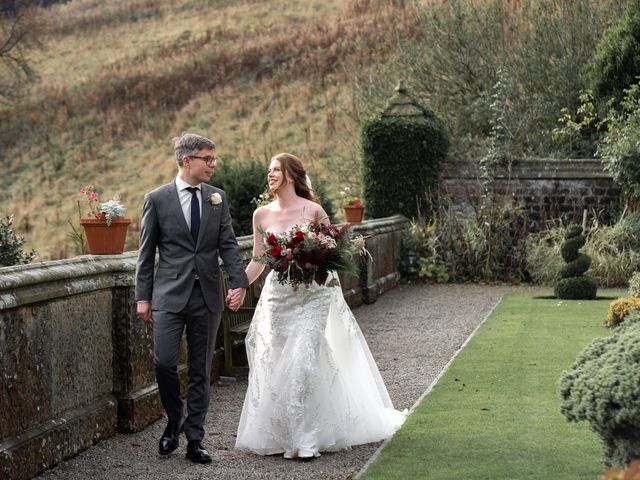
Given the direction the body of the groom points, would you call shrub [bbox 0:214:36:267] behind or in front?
behind

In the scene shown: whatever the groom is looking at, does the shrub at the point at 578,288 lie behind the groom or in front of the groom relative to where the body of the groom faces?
behind

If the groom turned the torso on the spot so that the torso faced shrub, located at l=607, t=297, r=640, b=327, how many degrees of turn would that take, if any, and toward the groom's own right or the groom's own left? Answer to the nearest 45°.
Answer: approximately 135° to the groom's own left

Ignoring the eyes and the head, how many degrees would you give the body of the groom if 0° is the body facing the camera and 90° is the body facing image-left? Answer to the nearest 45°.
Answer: approximately 0°
